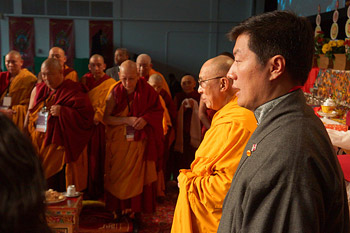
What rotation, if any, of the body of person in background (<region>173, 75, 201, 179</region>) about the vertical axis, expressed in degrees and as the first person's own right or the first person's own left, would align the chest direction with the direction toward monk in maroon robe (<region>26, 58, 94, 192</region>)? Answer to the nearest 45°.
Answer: approximately 45° to the first person's own right

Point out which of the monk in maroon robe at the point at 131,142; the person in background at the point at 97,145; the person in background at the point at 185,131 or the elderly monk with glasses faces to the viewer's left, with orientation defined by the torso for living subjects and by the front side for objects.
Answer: the elderly monk with glasses

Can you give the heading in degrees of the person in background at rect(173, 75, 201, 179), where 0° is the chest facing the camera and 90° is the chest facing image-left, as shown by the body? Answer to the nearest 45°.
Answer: approximately 0°

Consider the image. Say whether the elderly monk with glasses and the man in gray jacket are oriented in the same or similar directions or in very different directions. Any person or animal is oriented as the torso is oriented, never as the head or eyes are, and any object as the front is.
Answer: same or similar directions

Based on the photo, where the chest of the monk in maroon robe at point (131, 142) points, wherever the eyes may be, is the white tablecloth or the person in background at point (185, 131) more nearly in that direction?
the white tablecloth

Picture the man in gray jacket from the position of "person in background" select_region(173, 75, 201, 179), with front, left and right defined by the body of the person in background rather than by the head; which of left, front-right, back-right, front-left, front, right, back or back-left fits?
front

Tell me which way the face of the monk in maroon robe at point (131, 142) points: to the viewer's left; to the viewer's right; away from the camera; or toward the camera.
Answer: toward the camera

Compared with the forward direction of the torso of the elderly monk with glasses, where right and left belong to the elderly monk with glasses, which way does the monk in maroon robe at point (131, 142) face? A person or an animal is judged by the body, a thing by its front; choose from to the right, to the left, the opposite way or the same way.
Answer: to the left

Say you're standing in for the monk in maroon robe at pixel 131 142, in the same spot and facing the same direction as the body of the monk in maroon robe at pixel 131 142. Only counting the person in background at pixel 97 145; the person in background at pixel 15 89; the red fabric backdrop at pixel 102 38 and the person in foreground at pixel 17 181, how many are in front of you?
1

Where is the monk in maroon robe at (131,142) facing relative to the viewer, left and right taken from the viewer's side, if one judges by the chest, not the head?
facing the viewer

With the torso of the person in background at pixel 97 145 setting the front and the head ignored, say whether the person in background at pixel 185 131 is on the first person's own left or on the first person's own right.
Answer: on the first person's own left
